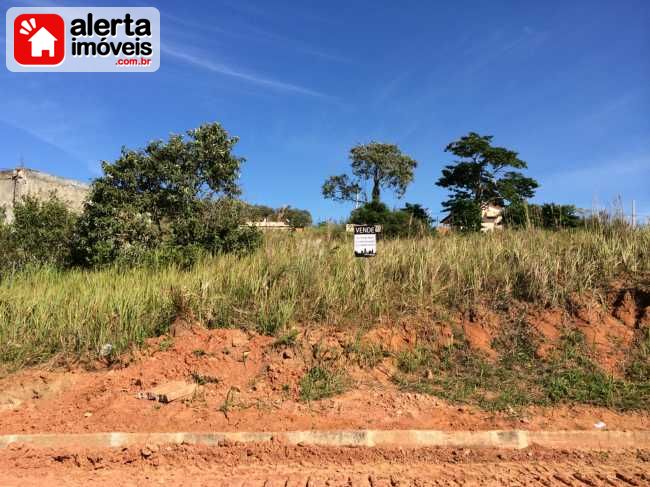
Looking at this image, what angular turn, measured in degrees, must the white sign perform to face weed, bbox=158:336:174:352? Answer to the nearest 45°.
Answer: approximately 45° to its right

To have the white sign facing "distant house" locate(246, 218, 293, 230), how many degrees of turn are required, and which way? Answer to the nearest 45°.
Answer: approximately 135° to its right

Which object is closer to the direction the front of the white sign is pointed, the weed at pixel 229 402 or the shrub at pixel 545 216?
the weed

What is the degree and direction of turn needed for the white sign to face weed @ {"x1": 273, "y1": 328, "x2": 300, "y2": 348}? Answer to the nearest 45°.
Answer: approximately 45° to its right

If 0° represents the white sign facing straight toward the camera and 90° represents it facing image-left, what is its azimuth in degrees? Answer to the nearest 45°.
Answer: approximately 0°

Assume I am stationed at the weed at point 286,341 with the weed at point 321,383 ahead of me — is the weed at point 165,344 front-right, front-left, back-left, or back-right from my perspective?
back-right

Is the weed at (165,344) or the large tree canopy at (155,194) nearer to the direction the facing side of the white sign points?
the weed

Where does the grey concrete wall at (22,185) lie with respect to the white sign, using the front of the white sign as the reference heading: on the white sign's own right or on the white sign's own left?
on the white sign's own right

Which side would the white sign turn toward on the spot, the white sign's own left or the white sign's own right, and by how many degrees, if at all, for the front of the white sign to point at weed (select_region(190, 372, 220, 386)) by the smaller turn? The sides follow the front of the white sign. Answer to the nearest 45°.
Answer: approximately 45° to the white sign's own right

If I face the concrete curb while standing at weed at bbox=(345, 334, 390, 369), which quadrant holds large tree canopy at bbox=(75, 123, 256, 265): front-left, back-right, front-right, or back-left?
back-right

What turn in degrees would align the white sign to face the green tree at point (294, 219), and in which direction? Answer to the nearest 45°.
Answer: approximately 180°

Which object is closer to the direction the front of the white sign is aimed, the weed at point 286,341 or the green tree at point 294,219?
the weed
